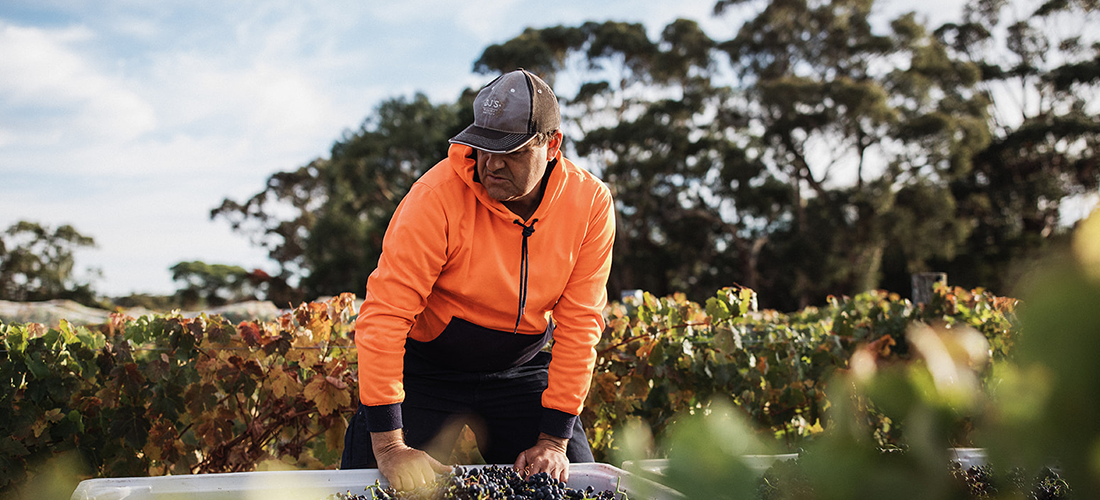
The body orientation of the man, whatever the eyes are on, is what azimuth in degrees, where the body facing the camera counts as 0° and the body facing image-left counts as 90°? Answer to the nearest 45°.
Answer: approximately 0°

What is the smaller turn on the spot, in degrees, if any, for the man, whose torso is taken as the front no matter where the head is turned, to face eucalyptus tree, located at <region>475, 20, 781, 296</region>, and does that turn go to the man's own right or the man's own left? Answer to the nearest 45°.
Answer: approximately 180°

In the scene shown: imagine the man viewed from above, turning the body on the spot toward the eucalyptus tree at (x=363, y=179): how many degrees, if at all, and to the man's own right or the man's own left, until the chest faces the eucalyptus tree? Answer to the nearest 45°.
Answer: approximately 180°
